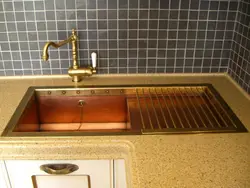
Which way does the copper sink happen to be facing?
toward the camera
